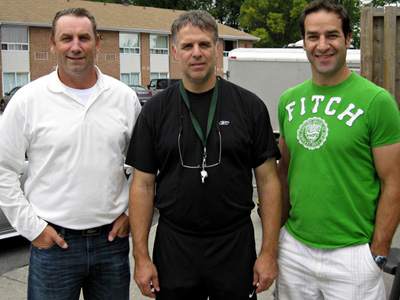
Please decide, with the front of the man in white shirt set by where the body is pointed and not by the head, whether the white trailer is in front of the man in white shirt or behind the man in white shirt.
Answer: behind

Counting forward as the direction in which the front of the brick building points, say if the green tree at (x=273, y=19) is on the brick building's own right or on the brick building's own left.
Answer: on the brick building's own left

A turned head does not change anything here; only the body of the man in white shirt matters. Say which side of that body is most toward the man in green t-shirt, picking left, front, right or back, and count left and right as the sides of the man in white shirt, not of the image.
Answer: left

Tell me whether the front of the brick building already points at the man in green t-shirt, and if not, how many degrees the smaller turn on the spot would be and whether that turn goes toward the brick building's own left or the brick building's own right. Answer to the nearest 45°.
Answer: approximately 45° to the brick building's own right

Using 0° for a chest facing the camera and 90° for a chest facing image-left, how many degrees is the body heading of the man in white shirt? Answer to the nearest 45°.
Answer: approximately 0°

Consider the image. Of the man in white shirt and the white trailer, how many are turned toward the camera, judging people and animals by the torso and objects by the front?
1

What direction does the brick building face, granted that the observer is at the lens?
facing the viewer and to the right of the viewer

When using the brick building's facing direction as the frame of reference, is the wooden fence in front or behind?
in front

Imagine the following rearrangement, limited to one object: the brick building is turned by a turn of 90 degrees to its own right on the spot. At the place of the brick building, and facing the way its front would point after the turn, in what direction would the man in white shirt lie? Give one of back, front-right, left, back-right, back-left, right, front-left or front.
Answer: front-left
